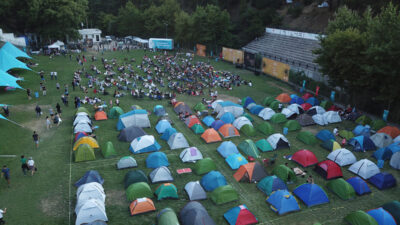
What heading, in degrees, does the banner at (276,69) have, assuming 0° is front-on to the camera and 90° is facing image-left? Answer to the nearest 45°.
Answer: approximately 45°

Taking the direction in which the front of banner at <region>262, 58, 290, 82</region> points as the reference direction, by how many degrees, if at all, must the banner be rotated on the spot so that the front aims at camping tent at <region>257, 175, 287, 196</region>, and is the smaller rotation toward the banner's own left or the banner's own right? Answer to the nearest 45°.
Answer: approximately 45° to the banner's own left

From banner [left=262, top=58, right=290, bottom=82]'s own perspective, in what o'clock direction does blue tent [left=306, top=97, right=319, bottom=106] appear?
The blue tent is roughly at 10 o'clock from the banner.

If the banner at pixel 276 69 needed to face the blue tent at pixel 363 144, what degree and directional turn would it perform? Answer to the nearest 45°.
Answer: approximately 45° to its left

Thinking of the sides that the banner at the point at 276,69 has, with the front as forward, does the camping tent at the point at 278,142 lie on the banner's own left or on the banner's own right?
on the banner's own left
